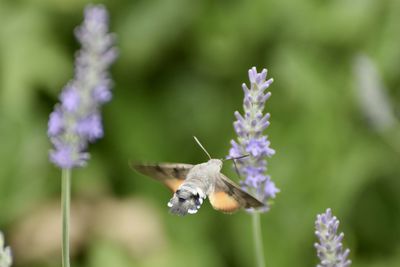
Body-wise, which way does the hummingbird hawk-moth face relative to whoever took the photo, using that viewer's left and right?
facing away from the viewer and to the right of the viewer
